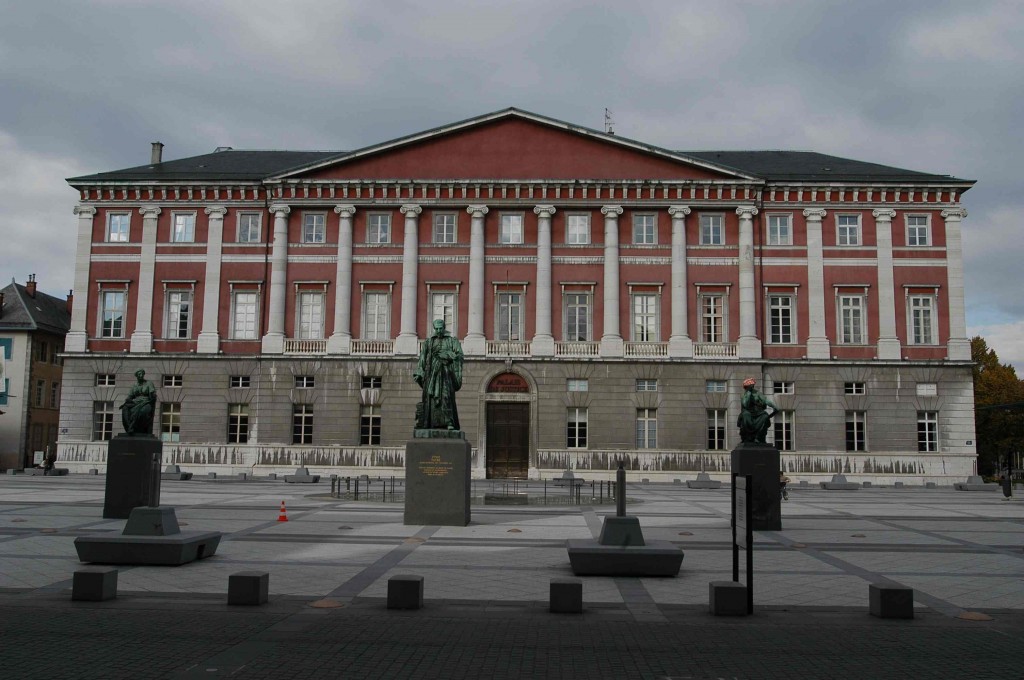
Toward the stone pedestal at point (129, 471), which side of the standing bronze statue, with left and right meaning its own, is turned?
right

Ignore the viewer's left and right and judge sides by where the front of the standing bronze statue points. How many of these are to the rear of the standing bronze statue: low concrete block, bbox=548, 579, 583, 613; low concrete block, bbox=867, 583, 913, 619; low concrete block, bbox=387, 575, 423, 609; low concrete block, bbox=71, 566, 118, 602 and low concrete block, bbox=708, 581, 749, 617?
0

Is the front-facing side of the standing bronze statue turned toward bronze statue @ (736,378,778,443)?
no

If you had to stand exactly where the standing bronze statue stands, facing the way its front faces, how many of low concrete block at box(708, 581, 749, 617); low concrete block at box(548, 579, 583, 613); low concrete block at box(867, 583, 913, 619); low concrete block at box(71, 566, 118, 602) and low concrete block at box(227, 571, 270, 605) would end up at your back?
0

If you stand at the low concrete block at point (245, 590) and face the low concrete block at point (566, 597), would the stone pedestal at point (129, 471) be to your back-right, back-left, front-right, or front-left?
back-left

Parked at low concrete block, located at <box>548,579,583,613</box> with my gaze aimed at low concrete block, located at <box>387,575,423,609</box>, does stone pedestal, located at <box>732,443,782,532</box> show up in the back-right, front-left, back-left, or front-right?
back-right

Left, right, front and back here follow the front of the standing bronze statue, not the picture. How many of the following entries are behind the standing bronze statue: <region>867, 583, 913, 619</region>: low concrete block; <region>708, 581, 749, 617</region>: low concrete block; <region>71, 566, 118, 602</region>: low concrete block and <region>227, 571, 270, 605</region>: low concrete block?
0

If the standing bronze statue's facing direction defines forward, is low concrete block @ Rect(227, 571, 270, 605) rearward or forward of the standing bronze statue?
forward

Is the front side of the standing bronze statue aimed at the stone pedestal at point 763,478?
no

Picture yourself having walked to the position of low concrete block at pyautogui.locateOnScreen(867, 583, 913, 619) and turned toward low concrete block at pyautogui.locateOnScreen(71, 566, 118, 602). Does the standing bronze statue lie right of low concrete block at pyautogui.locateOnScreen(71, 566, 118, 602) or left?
right

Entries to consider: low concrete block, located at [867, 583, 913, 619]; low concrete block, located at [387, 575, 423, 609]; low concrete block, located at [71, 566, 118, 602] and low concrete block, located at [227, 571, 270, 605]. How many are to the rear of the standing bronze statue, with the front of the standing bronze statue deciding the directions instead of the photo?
0

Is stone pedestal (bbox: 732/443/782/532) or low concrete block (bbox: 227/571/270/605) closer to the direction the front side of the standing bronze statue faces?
the low concrete block

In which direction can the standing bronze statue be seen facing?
toward the camera

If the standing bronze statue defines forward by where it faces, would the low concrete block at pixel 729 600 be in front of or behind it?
in front

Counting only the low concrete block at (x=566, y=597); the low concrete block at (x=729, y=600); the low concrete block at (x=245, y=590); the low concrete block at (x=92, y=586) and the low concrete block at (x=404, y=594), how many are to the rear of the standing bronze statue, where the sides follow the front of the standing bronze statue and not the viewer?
0

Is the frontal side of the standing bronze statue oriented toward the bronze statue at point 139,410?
no

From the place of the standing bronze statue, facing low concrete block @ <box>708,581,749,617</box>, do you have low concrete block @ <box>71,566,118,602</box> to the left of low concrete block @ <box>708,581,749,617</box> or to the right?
right

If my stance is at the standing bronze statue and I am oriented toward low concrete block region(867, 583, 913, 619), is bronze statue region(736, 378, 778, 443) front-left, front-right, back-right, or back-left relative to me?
front-left

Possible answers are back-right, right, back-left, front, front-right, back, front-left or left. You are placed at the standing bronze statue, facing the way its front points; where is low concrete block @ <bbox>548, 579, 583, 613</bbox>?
front

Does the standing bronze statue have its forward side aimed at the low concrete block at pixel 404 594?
yes
